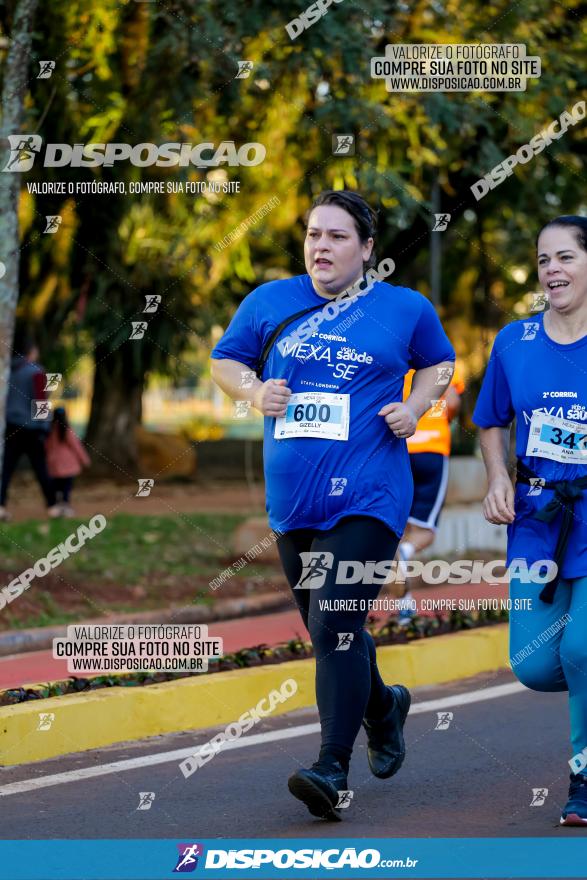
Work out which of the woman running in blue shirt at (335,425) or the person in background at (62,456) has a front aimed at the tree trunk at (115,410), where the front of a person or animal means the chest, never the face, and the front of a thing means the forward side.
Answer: the person in background

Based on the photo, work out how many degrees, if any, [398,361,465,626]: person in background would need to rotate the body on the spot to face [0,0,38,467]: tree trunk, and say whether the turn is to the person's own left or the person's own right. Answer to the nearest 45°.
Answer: approximately 45° to the person's own right

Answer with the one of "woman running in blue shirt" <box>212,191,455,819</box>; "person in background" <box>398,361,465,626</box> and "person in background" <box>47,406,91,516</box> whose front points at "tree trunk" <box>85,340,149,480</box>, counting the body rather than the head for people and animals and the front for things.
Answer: "person in background" <box>47,406,91,516</box>

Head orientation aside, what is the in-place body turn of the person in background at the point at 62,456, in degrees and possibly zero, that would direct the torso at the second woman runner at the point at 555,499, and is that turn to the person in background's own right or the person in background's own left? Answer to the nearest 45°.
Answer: approximately 180°

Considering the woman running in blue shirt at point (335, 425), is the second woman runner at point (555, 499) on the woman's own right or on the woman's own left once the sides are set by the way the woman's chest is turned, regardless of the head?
on the woman's own left

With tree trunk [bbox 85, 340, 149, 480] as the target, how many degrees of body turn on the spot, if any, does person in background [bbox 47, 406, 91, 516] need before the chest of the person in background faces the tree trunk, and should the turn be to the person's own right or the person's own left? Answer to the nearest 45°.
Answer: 0° — they already face it

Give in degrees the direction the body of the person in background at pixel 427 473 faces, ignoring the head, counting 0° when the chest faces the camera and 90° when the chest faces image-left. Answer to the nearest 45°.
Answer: approximately 45°

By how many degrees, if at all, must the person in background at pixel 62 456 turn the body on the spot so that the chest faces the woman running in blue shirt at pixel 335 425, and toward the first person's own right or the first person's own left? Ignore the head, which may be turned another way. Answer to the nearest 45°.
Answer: approximately 180°

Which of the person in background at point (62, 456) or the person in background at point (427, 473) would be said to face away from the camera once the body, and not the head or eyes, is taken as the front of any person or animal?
the person in background at point (62, 456)

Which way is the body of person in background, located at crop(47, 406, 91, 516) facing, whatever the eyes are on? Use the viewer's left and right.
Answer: facing away from the viewer

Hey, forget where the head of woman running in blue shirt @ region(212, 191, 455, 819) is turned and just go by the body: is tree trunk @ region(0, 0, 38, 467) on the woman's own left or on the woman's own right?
on the woman's own right
